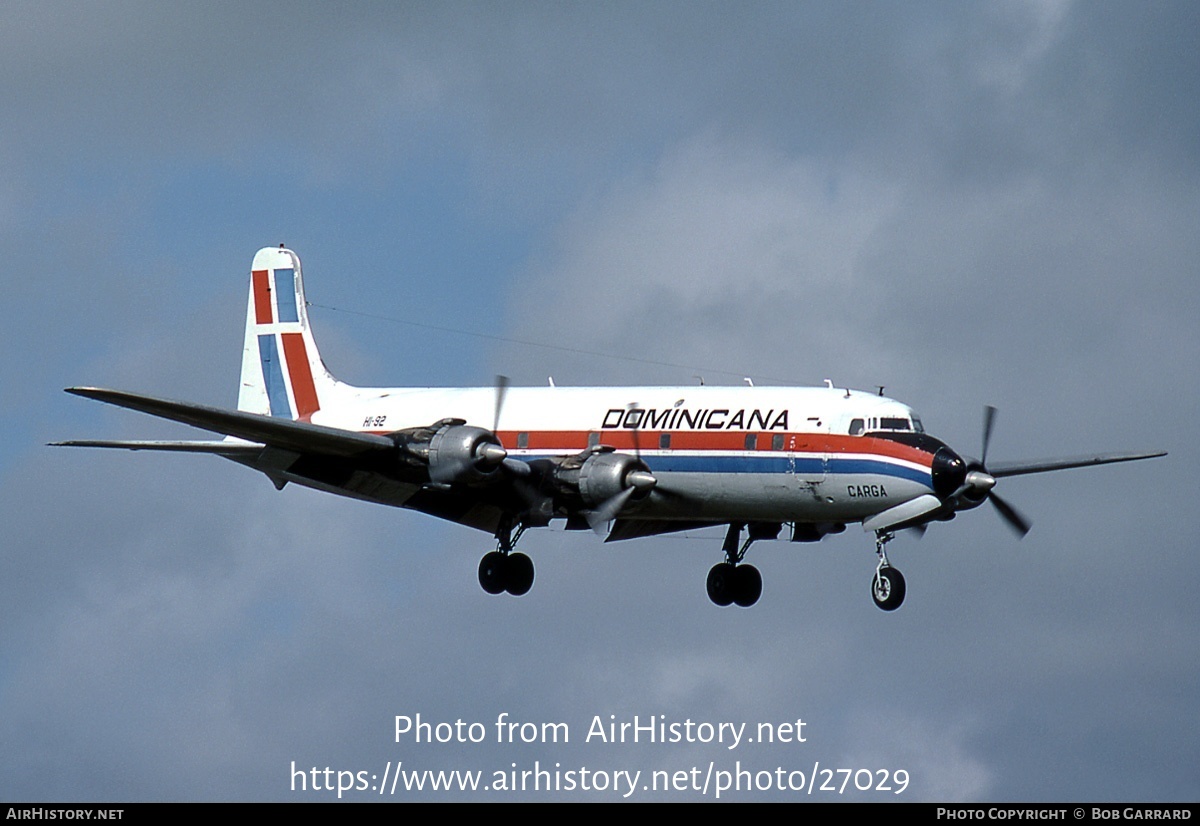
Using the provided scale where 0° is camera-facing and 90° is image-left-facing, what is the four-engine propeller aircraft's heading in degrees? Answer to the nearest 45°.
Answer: approximately 315°
